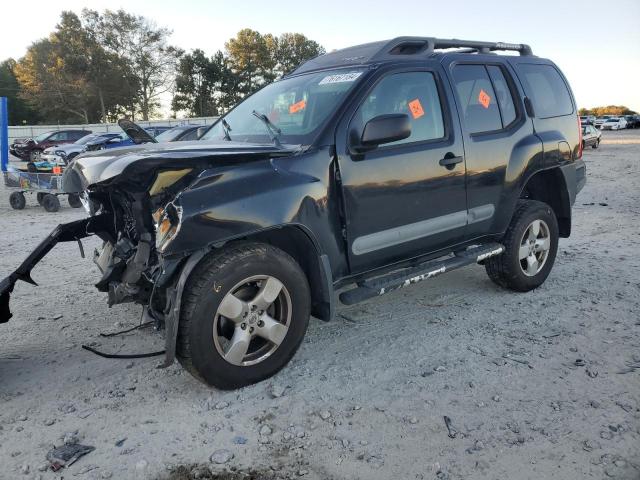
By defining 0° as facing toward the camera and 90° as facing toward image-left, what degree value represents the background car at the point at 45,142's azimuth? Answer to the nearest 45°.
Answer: approximately 45°

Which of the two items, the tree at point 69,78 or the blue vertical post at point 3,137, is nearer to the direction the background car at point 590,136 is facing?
the blue vertical post

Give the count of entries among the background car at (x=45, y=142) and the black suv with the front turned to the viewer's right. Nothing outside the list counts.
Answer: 0

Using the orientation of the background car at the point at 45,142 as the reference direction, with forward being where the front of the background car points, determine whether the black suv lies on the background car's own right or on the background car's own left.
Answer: on the background car's own left

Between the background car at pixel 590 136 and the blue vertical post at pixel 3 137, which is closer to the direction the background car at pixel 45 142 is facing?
the blue vertical post

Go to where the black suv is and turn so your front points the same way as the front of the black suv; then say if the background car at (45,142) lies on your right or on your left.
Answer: on your right

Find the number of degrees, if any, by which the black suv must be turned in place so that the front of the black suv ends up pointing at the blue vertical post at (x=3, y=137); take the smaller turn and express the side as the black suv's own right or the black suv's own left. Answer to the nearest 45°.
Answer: approximately 90° to the black suv's own right

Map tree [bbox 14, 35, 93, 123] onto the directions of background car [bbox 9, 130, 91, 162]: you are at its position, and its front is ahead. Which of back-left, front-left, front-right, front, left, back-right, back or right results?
back-right
